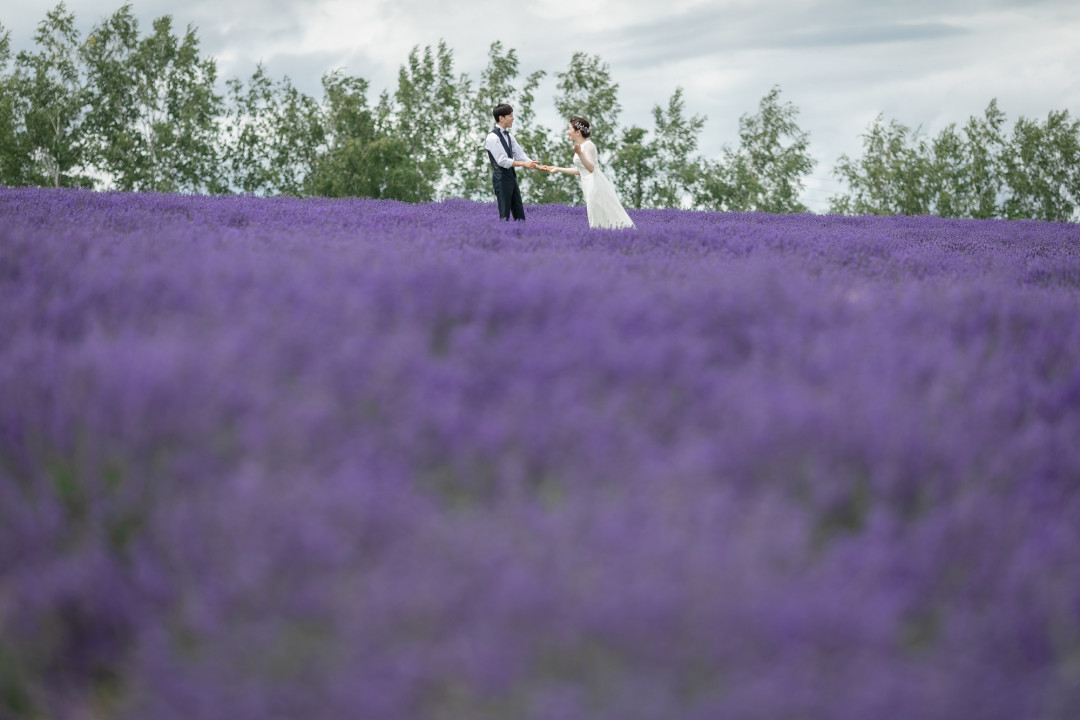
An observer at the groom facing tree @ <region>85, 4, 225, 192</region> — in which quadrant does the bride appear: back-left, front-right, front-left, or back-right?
back-right

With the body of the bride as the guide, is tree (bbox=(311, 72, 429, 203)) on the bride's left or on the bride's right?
on the bride's right

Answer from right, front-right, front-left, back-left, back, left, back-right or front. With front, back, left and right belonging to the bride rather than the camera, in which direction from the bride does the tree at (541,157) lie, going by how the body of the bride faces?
right

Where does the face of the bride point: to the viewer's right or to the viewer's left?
to the viewer's left

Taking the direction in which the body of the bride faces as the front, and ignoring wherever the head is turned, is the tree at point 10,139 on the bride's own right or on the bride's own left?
on the bride's own right

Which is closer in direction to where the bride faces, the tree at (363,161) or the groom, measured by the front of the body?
the groom

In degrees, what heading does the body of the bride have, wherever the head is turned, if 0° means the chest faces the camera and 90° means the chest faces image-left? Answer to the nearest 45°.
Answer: approximately 90°

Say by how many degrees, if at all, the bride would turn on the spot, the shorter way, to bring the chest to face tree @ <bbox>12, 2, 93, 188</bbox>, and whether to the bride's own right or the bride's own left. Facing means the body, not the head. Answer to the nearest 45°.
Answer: approximately 45° to the bride's own right

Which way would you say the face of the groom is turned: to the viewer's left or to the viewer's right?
to the viewer's right

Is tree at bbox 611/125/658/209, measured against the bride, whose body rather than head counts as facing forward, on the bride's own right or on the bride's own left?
on the bride's own right
